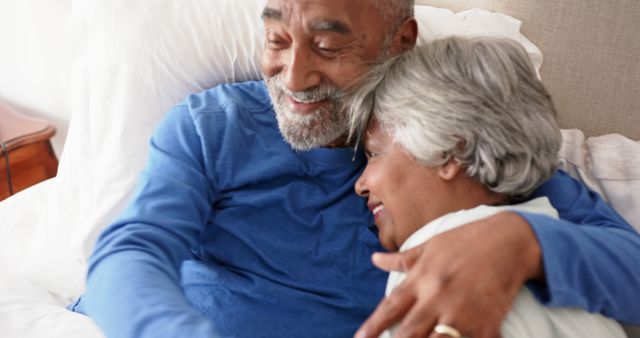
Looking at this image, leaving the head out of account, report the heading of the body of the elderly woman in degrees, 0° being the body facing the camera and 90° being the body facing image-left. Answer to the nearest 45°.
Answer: approximately 90°

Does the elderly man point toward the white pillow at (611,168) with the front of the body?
no

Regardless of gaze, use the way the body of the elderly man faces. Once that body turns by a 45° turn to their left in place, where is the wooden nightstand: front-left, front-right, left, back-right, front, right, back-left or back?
back

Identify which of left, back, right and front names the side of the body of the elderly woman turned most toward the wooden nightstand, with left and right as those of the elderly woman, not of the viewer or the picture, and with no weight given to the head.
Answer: front

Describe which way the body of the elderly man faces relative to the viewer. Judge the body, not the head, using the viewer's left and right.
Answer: facing the viewer

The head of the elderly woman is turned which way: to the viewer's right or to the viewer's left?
to the viewer's left

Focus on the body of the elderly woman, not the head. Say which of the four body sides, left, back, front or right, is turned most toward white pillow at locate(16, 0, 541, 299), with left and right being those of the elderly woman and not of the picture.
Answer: front

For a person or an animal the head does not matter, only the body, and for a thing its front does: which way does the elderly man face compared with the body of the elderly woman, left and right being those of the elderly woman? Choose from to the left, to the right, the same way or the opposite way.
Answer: to the left
